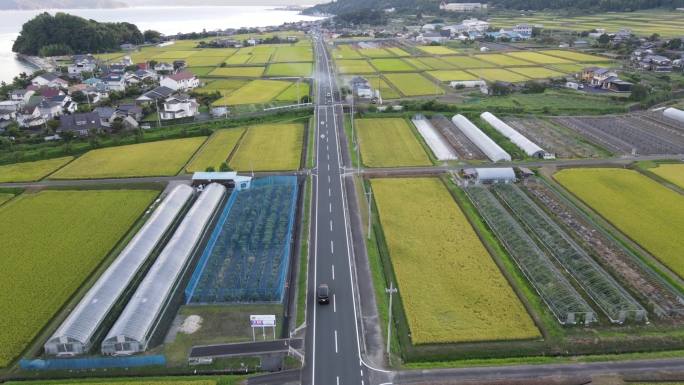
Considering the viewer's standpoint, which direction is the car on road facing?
facing away from the viewer

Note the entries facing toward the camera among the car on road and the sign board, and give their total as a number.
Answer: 1

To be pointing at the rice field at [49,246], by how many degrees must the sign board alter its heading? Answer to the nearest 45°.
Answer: approximately 135° to its right

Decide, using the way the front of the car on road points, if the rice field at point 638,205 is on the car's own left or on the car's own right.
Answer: on the car's own right

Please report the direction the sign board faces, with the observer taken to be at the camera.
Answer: facing the viewer

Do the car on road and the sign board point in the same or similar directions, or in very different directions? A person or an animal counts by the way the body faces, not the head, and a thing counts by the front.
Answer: very different directions

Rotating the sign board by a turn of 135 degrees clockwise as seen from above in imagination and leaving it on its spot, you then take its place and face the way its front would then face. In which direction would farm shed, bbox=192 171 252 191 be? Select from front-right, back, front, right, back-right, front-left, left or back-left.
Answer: front-right

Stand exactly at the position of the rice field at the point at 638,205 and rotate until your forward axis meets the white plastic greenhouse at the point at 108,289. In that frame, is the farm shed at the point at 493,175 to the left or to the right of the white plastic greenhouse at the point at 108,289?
right

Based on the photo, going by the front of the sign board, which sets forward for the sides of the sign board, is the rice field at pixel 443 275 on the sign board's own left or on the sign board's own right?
on the sign board's own left

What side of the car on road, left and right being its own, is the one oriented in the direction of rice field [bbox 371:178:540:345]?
right

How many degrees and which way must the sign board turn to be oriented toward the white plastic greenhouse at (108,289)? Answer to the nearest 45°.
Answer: approximately 135° to its right

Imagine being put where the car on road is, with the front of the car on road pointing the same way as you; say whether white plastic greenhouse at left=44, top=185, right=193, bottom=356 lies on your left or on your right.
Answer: on your left
